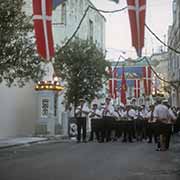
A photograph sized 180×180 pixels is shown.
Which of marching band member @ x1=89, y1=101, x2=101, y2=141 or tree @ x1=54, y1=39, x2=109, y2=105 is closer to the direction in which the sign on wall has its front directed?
the marching band member

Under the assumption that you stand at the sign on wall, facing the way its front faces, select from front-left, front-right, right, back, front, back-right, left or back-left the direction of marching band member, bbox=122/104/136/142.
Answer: front-left

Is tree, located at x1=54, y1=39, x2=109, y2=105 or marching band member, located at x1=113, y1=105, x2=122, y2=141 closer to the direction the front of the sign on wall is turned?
the marching band member

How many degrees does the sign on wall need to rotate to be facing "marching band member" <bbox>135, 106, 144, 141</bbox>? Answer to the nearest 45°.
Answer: approximately 45° to its left

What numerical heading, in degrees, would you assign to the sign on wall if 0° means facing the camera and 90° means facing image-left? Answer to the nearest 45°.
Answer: approximately 0°

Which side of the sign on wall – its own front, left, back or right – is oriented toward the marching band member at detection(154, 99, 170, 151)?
left

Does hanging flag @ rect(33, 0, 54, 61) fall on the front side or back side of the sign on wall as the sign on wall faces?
on the front side

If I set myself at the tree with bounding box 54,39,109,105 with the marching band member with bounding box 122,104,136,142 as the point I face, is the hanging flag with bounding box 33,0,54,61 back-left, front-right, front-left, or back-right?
front-right
